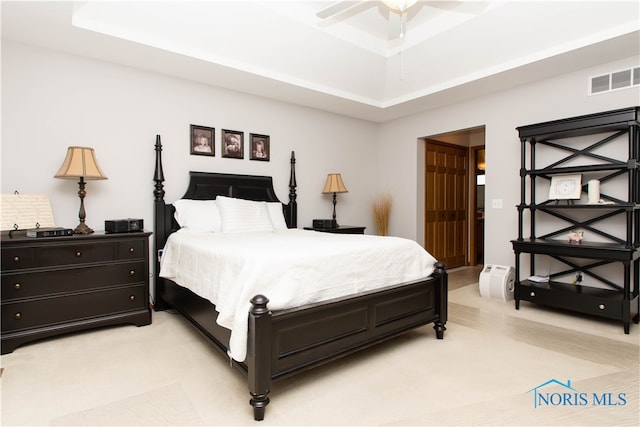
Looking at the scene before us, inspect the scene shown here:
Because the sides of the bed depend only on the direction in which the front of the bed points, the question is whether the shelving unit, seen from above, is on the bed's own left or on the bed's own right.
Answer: on the bed's own left

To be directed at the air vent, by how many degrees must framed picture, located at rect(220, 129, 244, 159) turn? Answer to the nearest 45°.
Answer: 0° — it already faces it

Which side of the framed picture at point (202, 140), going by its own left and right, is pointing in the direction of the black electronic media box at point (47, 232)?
right

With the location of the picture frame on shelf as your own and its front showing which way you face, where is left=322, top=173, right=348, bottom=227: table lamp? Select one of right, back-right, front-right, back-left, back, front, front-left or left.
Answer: right

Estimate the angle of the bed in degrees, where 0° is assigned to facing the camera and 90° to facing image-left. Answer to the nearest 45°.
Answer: approximately 315°

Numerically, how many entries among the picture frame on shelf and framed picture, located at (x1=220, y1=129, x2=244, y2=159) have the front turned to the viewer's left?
0
